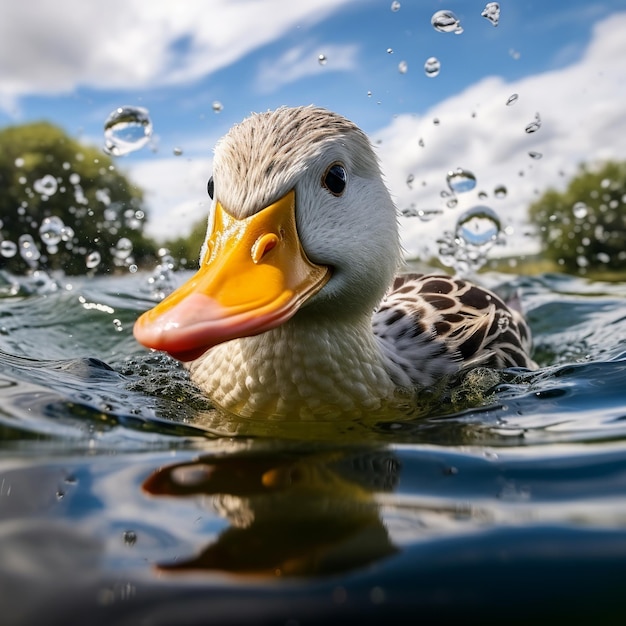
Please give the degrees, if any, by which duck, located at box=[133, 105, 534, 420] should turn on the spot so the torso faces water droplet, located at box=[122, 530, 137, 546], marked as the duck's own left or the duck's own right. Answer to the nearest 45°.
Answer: approximately 45° to the duck's own left

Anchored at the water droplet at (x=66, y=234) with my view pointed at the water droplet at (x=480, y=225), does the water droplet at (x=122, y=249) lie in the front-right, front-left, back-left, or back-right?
front-right

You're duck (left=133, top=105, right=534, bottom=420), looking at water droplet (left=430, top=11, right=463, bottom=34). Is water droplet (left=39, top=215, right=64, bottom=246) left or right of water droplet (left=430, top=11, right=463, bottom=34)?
left

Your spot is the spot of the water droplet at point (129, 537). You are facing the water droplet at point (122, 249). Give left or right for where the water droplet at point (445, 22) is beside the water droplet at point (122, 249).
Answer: right

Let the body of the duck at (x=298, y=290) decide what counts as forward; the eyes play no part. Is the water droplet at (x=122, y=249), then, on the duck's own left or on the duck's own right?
on the duck's own right

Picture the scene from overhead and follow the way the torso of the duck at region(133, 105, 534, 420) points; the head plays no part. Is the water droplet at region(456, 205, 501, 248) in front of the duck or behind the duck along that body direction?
behind

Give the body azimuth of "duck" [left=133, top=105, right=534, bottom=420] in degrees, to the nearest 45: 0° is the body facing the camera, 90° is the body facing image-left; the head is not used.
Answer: approximately 45°

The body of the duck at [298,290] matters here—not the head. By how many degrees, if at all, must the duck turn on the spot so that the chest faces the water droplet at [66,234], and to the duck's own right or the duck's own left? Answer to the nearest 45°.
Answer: approximately 90° to the duck's own right
